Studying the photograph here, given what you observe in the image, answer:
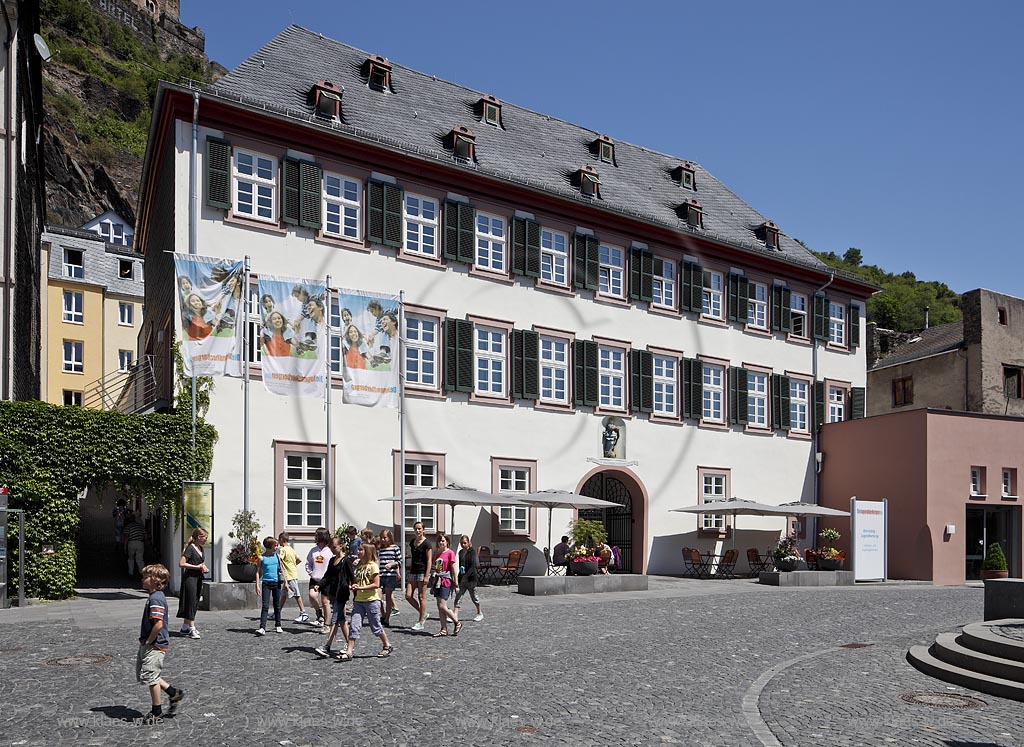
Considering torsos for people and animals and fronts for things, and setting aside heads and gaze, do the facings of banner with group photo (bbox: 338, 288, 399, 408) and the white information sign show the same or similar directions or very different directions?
same or similar directions

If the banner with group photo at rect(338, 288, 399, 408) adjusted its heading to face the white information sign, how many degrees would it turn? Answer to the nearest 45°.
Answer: approximately 135° to its left

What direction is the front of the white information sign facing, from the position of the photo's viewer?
facing the viewer

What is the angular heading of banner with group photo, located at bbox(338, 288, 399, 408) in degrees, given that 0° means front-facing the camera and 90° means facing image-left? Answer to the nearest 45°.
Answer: approximately 0°

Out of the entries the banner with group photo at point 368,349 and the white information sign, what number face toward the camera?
2
